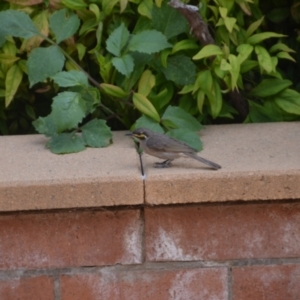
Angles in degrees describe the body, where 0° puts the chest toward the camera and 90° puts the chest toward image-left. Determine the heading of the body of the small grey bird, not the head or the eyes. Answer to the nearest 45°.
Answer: approximately 90°

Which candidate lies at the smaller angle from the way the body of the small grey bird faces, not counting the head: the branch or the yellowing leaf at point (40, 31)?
the yellowing leaf

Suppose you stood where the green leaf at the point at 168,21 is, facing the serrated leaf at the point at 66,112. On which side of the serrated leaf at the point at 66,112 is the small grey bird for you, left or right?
left

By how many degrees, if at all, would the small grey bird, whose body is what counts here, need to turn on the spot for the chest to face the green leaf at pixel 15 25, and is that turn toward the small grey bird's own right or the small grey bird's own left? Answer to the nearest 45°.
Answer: approximately 45° to the small grey bird's own right

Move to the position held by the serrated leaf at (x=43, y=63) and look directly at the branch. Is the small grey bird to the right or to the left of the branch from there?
right

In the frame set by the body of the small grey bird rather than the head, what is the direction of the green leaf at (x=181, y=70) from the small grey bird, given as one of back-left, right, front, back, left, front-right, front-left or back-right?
right

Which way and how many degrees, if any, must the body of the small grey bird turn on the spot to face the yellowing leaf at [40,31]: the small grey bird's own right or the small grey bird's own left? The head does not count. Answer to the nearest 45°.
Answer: approximately 45° to the small grey bird's own right

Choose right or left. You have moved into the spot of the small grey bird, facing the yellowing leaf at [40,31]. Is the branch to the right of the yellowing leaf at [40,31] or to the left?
right

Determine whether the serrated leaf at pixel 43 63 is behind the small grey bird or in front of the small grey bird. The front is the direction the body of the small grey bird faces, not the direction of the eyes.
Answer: in front
